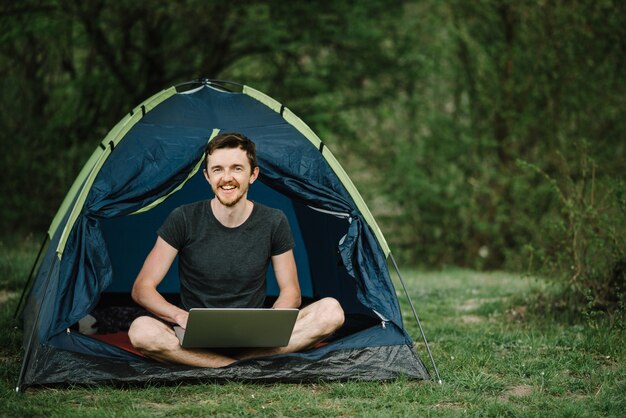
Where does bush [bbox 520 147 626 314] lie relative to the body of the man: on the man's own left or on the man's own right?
on the man's own left

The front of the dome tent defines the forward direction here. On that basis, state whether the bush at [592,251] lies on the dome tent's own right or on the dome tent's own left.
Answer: on the dome tent's own left
